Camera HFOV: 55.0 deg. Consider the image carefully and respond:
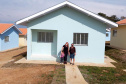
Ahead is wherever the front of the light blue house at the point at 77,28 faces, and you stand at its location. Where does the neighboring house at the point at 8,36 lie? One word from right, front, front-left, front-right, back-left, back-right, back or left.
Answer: back-right

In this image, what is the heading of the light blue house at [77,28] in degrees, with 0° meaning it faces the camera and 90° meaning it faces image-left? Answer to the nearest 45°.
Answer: approximately 0°
